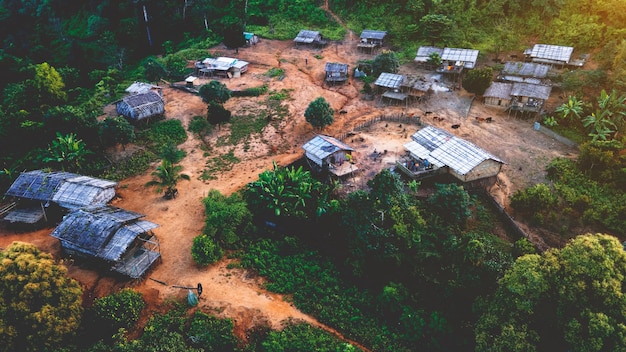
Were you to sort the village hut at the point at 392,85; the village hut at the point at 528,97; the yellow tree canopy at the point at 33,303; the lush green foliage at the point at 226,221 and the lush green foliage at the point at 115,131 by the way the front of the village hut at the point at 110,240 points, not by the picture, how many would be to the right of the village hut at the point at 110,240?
1

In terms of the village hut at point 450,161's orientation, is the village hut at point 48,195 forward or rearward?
forward

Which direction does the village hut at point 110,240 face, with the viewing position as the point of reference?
facing the viewer and to the right of the viewer

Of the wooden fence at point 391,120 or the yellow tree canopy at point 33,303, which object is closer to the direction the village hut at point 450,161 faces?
the yellow tree canopy

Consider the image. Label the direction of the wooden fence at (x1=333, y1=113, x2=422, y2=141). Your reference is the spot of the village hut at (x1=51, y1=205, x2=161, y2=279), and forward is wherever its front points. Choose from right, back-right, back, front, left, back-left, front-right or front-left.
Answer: front-left

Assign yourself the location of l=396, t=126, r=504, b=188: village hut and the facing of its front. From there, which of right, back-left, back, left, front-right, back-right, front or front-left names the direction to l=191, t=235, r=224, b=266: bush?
front

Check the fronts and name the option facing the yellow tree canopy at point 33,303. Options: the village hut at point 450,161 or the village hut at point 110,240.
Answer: the village hut at point 450,161

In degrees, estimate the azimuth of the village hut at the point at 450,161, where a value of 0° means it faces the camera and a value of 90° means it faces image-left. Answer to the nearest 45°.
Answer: approximately 45°

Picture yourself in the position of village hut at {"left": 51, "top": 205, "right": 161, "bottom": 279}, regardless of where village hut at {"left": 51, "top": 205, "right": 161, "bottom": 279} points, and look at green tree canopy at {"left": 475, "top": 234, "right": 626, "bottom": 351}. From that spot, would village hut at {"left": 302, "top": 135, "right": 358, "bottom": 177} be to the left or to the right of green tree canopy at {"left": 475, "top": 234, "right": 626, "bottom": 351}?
left

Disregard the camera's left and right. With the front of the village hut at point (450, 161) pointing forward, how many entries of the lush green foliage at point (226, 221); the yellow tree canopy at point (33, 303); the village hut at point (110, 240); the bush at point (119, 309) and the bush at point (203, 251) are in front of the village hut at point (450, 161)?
5

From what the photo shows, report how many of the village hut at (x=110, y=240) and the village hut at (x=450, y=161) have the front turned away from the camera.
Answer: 0

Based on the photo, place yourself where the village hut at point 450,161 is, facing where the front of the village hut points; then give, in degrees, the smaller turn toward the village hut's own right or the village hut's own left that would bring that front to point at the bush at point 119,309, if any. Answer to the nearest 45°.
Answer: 0° — it already faces it

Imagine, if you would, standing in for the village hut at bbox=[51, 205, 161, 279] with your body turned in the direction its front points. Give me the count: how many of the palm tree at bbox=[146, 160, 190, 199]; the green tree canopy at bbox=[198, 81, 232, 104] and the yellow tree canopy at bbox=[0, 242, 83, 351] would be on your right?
1

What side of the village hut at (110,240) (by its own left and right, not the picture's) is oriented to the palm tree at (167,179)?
left

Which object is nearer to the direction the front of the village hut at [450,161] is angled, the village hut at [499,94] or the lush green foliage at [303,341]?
the lush green foliage

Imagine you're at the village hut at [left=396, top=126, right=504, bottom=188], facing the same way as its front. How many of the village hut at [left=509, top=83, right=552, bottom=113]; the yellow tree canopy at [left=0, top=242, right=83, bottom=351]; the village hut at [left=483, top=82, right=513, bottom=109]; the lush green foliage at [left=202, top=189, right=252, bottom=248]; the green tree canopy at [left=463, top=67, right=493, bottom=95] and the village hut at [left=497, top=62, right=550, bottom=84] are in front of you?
2

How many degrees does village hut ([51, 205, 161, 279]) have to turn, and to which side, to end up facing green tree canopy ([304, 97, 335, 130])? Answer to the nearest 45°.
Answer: approximately 45° to its left

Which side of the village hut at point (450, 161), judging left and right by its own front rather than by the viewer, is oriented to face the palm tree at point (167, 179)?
front

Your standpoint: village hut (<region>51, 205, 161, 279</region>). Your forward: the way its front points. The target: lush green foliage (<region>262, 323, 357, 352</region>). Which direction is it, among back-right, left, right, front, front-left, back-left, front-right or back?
front

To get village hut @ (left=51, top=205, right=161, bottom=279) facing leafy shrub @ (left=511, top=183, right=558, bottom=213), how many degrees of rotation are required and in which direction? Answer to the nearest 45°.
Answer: approximately 45° to its left

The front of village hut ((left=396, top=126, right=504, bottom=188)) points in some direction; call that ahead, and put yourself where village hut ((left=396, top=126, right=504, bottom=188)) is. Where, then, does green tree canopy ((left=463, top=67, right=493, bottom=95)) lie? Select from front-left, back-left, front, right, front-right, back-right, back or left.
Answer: back-right
